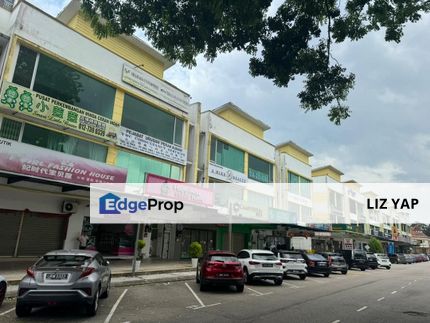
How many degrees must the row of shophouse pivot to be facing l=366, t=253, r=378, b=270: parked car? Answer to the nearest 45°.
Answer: approximately 90° to its left

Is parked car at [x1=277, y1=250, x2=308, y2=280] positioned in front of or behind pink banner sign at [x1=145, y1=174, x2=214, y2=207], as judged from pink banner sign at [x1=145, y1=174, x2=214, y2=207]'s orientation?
in front

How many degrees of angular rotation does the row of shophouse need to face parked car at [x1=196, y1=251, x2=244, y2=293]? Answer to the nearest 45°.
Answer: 0° — it already faces it

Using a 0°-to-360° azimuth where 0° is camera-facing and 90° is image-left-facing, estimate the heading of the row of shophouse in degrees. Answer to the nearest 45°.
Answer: approximately 315°

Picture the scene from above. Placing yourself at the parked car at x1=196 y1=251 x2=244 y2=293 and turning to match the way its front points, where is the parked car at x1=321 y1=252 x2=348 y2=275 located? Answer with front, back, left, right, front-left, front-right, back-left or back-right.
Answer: front-right

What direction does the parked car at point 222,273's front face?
away from the camera
